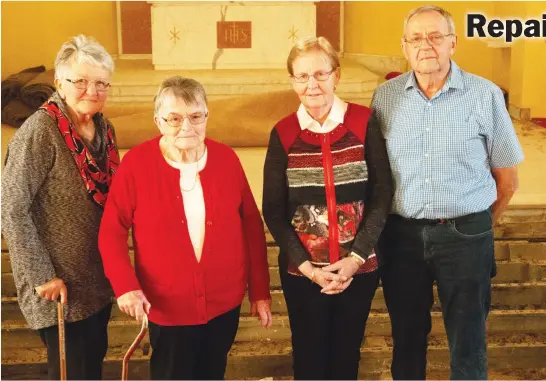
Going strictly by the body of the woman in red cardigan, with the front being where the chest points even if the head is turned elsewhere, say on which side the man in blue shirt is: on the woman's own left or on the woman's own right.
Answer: on the woman's own left

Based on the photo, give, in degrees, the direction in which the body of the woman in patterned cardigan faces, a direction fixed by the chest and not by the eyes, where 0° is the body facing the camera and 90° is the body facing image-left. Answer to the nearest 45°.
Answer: approximately 0°

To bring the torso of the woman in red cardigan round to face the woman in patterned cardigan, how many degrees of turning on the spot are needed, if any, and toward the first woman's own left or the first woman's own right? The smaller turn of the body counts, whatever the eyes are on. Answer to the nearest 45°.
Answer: approximately 90° to the first woman's own left

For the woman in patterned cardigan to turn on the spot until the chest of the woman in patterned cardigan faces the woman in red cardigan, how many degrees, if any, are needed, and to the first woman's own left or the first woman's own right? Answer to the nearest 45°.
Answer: approximately 90° to the first woman's own right

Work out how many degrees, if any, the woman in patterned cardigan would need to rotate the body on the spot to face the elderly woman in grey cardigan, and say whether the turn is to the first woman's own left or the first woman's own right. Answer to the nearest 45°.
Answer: approximately 90° to the first woman's own right

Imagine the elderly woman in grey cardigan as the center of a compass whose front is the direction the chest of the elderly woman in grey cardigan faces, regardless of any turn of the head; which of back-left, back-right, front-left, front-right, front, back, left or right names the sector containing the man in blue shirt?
front-left

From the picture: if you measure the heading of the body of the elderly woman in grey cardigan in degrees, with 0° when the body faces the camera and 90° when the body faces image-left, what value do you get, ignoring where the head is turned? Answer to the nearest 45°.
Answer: approximately 315°

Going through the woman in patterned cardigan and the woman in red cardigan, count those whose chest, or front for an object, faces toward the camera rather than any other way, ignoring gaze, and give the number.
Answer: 2
